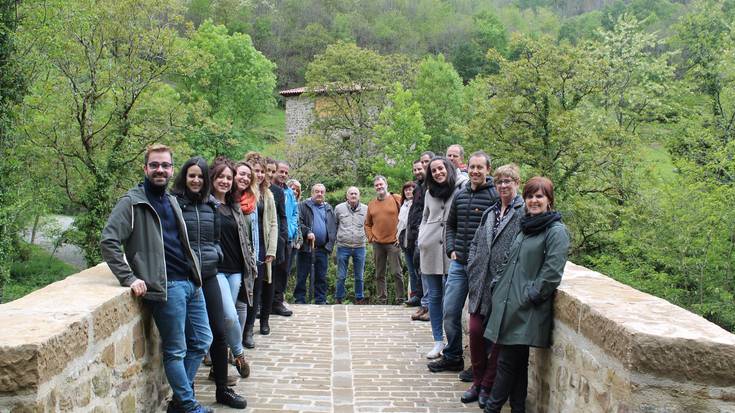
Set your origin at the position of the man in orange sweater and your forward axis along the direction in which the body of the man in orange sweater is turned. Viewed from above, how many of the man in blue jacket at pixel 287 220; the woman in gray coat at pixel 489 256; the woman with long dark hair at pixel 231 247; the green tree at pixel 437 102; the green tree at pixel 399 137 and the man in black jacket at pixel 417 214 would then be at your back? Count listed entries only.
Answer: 2

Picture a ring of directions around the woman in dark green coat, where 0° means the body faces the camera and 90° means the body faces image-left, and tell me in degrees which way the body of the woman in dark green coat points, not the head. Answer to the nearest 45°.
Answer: approximately 45°

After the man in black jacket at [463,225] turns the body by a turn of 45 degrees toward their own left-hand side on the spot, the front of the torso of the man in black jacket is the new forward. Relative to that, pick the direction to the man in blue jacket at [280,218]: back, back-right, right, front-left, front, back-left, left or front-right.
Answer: back-right

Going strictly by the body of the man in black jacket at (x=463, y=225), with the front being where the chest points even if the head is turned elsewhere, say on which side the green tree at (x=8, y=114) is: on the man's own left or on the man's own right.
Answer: on the man's own right

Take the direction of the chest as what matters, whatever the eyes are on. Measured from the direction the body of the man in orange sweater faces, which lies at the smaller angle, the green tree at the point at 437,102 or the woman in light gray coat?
the woman in light gray coat

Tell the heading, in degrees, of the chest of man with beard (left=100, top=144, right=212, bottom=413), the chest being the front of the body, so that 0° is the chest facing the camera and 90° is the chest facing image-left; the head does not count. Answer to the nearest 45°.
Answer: approximately 315°

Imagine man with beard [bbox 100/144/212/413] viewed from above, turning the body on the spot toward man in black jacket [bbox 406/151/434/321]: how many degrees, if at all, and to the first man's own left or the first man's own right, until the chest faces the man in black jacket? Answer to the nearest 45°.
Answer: approximately 90° to the first man's own left

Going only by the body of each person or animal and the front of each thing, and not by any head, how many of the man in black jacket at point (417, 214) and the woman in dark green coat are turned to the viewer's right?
0

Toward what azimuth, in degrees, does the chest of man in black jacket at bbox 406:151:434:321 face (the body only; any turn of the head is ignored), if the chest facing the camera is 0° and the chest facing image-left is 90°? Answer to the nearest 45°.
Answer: approximately 45°
